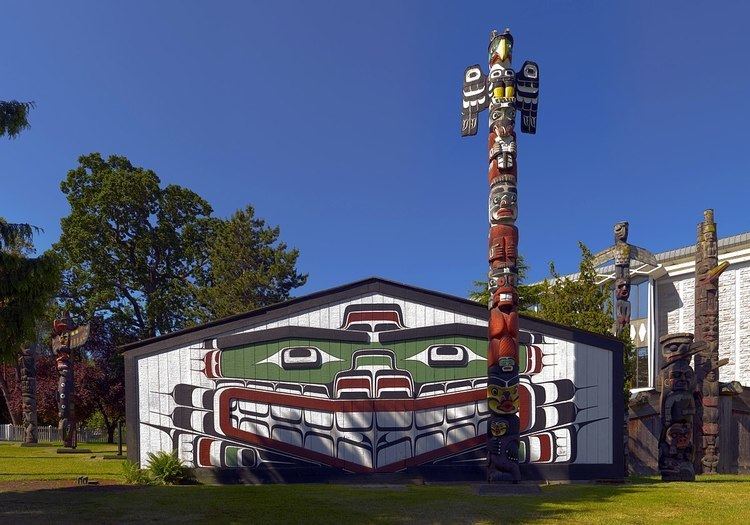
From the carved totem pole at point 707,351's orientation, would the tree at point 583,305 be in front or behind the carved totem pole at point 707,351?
behind

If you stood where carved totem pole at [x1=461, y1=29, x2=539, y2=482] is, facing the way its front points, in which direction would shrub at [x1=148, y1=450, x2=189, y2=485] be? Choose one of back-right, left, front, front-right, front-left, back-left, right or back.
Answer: right

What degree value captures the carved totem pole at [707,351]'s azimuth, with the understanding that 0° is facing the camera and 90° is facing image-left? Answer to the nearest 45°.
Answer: approximately 315°

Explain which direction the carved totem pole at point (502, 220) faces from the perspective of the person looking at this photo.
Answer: facing the viewer

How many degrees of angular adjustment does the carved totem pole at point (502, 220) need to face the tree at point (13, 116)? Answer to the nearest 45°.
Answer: approximately 45° to its right

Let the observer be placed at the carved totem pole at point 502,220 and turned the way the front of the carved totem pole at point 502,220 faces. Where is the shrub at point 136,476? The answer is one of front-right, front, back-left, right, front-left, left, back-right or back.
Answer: right

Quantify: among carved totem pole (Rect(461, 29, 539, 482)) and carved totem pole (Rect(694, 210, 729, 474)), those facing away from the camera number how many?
0
